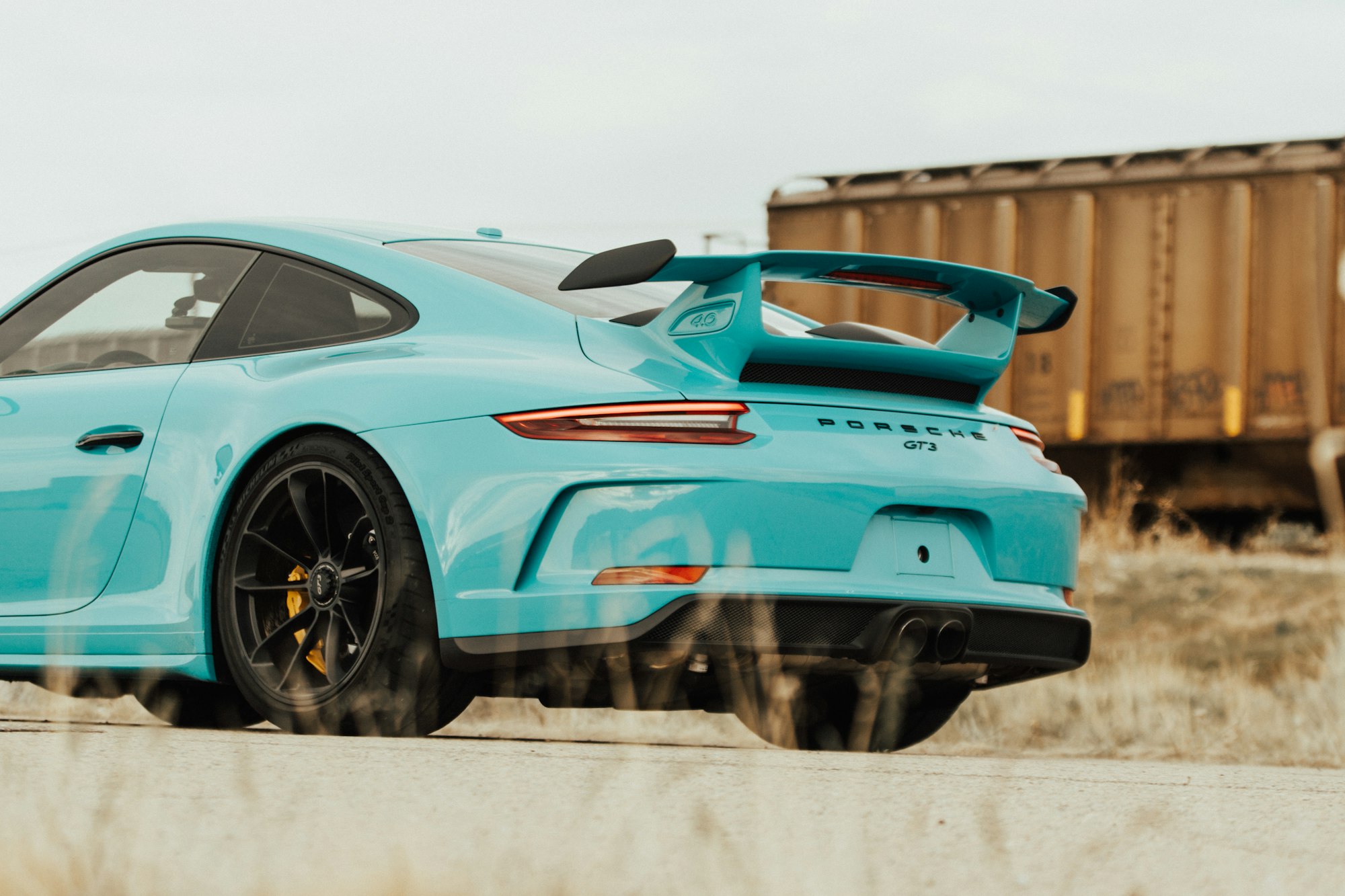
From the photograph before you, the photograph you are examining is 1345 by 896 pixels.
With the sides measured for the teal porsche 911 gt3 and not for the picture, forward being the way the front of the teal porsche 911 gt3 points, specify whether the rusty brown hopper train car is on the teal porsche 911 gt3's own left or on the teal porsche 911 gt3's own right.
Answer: on the teal porsche 911 gt3's own right

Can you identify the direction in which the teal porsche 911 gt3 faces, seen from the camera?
facing away from the viewer and to the left of the viewer
